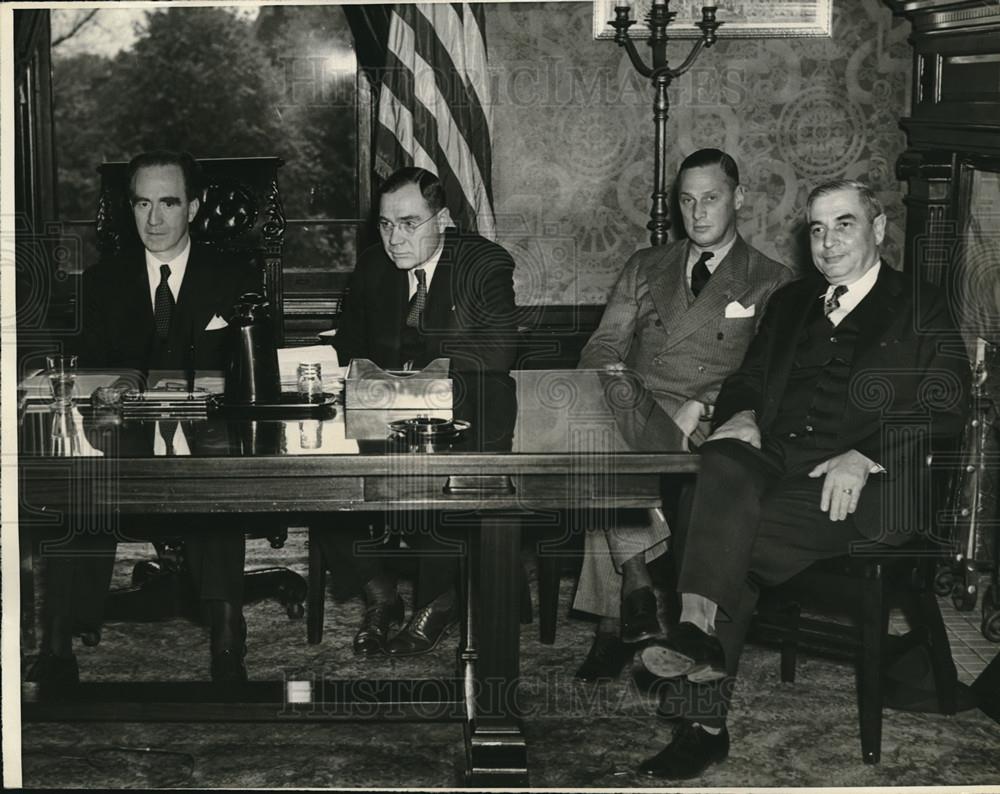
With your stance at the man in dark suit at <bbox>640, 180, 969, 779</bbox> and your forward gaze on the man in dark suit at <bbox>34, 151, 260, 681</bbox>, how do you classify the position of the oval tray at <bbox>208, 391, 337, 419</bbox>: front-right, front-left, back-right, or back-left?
front-left

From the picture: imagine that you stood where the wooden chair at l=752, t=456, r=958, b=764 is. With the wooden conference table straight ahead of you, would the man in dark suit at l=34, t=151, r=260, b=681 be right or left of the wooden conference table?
right

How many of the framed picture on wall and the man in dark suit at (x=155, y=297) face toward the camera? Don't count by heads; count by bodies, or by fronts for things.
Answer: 2

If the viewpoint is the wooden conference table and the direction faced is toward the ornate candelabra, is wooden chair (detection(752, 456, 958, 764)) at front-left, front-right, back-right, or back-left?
front-right

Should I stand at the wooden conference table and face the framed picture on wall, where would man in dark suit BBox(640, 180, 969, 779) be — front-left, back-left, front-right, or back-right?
front-right

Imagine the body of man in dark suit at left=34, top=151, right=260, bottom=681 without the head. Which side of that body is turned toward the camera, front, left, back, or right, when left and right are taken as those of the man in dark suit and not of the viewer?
front

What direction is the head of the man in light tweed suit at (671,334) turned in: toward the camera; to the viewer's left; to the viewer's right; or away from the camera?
toward the camera

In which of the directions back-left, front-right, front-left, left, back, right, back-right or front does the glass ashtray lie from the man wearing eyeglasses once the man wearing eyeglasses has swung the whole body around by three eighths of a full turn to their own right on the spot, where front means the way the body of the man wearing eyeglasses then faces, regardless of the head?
back

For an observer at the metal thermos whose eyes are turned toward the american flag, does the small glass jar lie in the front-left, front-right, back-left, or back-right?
front-right

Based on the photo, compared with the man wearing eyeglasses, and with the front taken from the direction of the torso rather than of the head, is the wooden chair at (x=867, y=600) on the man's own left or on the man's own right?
on the man's own left

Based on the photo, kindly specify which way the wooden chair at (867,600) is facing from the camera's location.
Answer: facing the viewer and to the left of the viewer

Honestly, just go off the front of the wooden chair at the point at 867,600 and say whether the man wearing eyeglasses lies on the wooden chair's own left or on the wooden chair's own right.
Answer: on the wooden chair's own right

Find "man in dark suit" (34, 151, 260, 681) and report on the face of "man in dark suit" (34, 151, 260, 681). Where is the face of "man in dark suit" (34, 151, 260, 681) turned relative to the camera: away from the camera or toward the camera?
toward the camera

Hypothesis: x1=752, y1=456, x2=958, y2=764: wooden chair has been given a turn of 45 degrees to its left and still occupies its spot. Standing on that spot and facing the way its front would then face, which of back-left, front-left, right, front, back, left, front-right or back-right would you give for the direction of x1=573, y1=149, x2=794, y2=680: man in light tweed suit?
back-right
